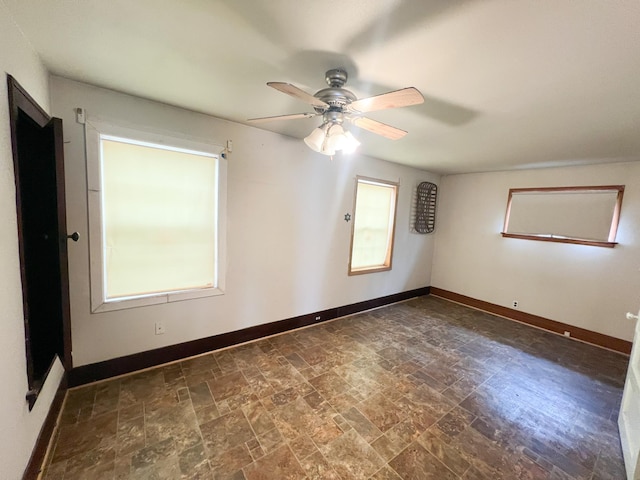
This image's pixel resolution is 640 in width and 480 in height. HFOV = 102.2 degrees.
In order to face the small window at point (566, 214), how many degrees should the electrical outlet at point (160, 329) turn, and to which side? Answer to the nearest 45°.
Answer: approximately 90° to its left

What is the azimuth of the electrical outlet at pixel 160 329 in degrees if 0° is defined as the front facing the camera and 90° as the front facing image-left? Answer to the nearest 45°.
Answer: approximately 0°

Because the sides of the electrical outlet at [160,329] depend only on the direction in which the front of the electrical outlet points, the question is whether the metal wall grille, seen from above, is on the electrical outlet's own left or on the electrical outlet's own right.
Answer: on the electrical outlet's own left

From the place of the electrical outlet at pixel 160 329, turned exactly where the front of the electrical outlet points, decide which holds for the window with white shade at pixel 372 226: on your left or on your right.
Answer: on your left
